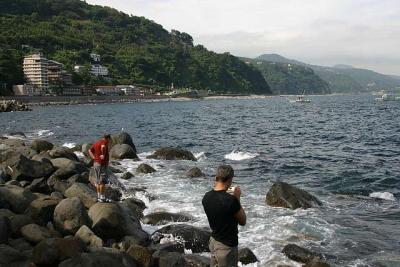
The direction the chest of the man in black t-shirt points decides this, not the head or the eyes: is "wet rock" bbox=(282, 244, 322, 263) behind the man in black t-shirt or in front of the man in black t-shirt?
in front

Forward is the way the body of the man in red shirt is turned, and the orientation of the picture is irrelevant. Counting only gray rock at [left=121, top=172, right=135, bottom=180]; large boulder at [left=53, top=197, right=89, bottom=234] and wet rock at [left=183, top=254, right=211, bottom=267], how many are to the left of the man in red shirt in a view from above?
1

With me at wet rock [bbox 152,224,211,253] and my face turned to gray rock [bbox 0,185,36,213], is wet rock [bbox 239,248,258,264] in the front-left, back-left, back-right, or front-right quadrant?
back-left

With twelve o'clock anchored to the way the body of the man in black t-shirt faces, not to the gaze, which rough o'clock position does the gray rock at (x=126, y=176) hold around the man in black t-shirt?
The gray rock is roughly at 10 o'clock from the man in black t-shirt.

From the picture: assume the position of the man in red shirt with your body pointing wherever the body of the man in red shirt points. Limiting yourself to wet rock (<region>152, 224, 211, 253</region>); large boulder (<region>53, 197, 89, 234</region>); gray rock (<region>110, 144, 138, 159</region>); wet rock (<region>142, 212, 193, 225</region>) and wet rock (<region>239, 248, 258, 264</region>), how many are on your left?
1

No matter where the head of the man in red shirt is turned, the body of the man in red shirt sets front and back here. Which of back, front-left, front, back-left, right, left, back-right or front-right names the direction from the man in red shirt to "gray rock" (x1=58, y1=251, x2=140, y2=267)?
right

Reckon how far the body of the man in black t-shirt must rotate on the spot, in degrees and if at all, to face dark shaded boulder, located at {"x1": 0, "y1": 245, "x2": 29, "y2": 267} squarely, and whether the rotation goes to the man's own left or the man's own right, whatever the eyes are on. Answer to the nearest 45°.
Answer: approximately 135° to the man's own left

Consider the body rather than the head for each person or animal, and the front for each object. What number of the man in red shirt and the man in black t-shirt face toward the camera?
0

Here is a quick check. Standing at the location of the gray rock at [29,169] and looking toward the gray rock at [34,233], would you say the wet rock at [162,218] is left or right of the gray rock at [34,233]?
left

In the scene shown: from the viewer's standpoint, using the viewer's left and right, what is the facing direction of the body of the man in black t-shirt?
facing away from the viewer and to the right of the viewer

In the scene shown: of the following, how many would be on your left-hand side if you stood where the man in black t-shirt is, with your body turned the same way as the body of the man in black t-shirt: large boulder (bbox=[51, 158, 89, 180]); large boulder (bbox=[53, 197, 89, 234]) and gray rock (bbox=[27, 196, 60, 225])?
3

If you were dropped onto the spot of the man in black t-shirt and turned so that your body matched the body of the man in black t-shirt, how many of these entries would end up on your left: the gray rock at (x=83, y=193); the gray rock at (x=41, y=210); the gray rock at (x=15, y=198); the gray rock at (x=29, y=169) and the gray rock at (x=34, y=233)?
5
